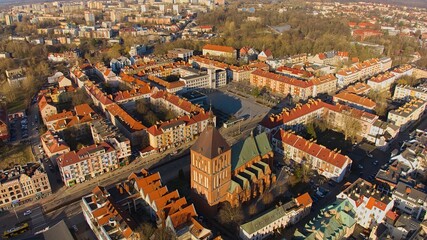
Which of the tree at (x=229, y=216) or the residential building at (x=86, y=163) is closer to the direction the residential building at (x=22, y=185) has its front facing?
the tree

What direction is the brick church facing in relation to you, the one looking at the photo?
facing the viewer and to the left of the viewer

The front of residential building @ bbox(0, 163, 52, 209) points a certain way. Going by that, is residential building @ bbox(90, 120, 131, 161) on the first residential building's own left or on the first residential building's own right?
on the first residential building's own left

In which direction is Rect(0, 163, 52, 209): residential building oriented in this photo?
toward the camera

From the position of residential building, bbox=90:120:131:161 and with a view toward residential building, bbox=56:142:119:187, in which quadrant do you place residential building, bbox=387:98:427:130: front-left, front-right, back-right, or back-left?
back-left

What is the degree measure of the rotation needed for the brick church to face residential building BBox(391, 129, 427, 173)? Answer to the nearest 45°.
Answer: approximately 135° to its left

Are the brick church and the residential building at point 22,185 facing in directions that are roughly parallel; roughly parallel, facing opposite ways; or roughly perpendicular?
roughly perpendicular

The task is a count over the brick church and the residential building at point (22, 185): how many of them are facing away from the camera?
0

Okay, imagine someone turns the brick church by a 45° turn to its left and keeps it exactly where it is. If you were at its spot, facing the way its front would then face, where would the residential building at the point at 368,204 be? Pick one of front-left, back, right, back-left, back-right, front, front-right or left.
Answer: left

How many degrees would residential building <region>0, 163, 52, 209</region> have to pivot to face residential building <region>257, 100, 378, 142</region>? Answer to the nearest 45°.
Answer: approximately 90° to its left

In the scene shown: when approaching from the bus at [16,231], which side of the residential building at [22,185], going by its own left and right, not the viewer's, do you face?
front

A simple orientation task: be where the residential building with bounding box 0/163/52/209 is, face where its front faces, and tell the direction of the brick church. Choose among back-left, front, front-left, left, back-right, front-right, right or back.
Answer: front-left
